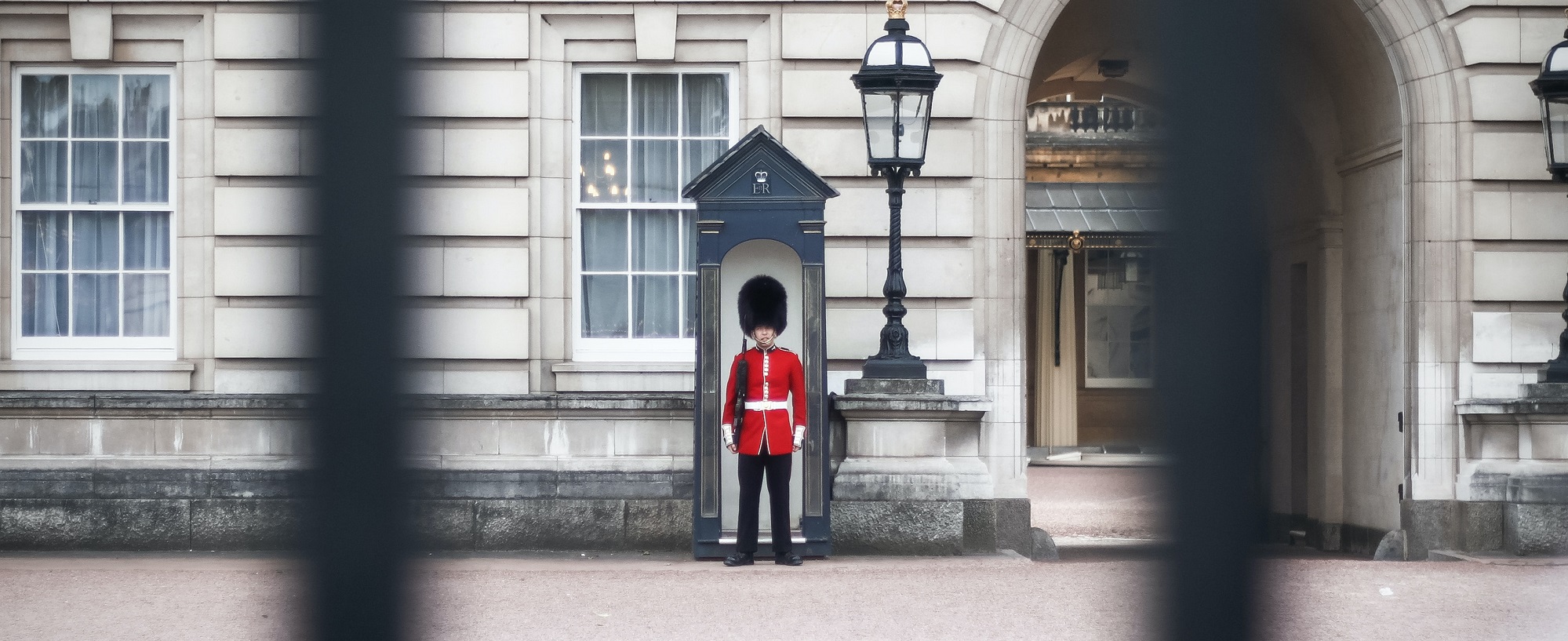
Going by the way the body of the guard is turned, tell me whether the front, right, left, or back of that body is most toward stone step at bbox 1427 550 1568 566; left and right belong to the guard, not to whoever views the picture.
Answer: left

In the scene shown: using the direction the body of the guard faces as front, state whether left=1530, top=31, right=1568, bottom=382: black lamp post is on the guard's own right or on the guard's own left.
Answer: on the guard's own left

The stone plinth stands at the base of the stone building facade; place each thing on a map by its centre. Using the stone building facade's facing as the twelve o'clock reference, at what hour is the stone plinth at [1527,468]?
The stone plinth is roughly at 9 o'clock from the stone building facade.

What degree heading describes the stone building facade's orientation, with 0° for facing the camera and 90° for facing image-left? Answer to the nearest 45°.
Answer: approximately 0°

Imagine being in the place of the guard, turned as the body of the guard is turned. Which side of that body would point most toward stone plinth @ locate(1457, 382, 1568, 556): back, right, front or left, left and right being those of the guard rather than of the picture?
left

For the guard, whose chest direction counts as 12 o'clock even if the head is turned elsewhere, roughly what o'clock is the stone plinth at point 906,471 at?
The stone plinth is roughly at 8 o'clock from the guard.
